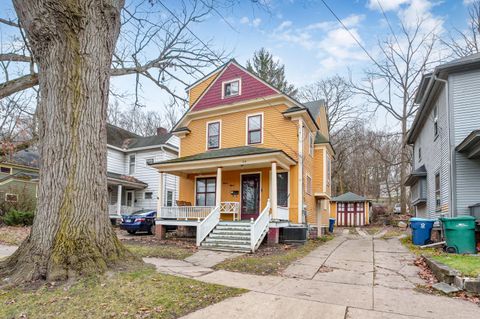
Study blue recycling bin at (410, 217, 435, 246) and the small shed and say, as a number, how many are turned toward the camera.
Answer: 2

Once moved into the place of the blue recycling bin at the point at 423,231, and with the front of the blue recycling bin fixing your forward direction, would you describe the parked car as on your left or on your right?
on your right

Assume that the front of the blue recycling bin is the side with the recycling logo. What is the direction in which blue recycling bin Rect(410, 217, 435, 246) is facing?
toward the camera

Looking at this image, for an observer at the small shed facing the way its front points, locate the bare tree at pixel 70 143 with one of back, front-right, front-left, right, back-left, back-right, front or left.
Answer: front

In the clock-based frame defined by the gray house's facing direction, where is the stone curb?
The stone curb is roughly at 12 o'clock from the gray house.

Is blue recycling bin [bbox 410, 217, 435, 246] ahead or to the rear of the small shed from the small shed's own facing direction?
ahead

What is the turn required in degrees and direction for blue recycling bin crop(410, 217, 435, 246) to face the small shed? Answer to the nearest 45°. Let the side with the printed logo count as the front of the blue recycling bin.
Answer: approximately 180°

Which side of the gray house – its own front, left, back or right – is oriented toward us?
front

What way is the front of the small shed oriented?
toward the camera
